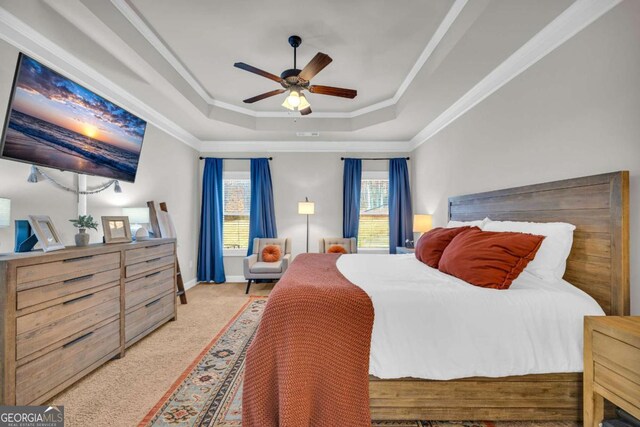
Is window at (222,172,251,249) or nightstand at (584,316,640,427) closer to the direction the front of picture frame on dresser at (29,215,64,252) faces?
the nightstand

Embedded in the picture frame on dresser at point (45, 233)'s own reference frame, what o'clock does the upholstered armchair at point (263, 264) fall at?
The upholstered armchair is roughly at 10 o'clock from the picture frame on dresser.

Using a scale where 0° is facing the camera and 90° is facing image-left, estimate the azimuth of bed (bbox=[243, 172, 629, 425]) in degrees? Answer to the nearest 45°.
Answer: approximately 90°

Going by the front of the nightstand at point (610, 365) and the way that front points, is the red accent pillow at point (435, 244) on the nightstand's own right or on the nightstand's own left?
on the nightstand's own right

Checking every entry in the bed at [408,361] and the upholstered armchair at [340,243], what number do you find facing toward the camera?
1

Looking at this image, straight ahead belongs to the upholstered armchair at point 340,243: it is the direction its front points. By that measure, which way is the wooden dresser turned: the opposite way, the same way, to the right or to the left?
to the left

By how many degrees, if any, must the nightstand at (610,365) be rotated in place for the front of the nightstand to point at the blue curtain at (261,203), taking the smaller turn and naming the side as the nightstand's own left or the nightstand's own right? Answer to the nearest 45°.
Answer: approximately 45° to the nightstand's own right

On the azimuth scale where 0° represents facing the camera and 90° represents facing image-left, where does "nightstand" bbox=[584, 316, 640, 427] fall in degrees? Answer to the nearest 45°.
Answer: approximately 45°

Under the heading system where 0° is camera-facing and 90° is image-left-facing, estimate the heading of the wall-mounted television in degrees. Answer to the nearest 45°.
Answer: approximately 315°

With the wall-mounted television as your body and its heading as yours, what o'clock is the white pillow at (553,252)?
The white pillow is roughly at 12 o'clock from the wall-mounted television.
